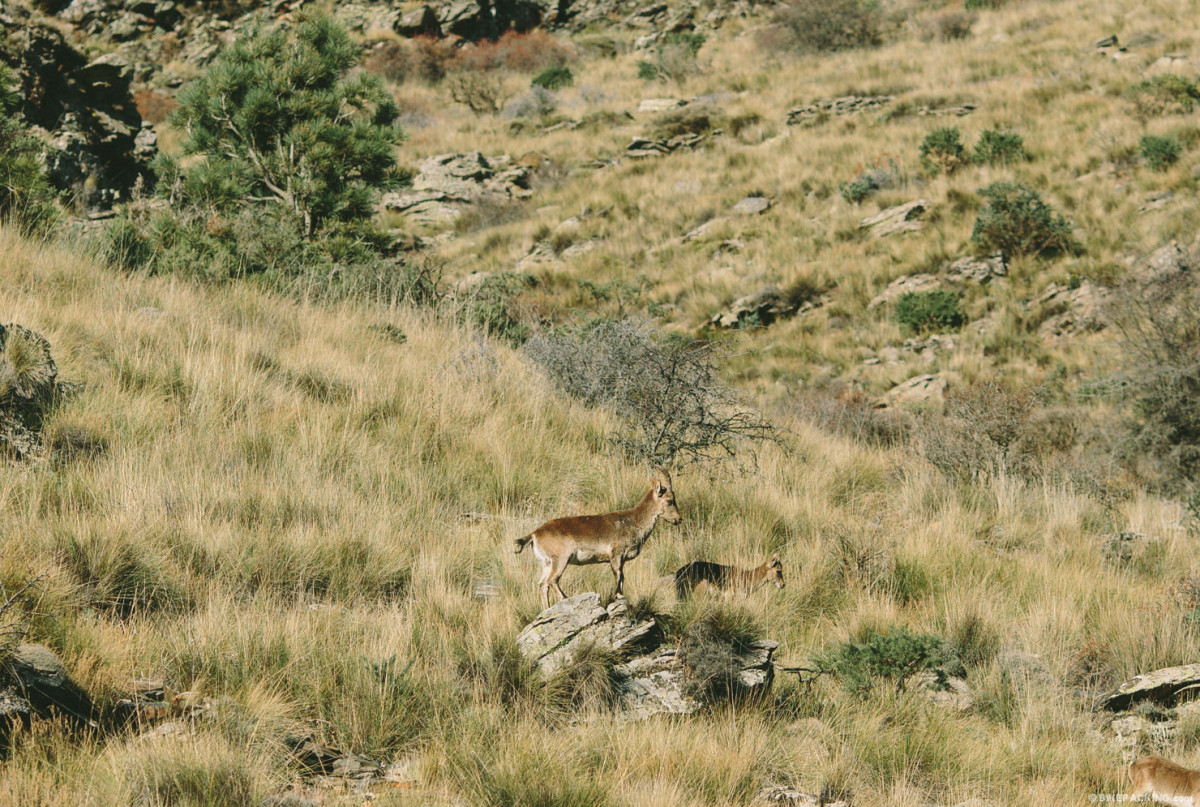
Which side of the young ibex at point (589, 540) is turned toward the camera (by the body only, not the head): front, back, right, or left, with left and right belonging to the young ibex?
right

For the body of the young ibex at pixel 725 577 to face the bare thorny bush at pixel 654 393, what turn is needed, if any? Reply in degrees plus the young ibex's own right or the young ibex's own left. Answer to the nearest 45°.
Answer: approximately 90° to the young ibex's own left

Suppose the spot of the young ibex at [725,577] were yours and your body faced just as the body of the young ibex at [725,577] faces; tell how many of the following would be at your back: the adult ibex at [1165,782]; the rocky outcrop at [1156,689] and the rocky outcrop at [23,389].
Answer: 1

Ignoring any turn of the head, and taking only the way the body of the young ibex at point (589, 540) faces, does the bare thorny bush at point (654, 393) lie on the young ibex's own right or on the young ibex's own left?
on the young ibex's own left

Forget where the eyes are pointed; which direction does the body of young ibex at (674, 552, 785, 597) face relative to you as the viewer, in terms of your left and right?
facing to the right of the viewer
